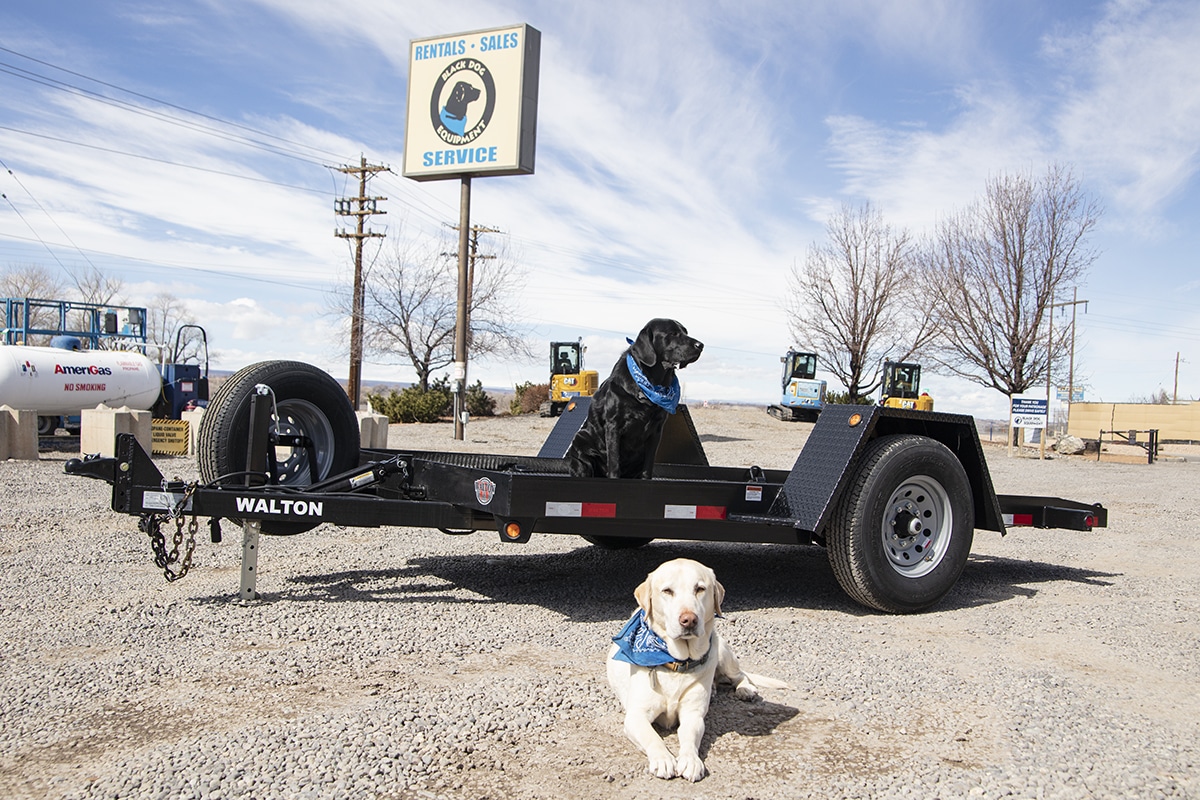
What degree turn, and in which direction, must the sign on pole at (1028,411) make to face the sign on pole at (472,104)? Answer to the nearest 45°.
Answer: approximately 45° to its right

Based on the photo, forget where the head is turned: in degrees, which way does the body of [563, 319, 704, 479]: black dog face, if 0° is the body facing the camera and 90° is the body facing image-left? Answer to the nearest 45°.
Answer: approximately 315°

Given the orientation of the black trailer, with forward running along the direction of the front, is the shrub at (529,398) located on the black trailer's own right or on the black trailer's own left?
on the black trailer's own right
